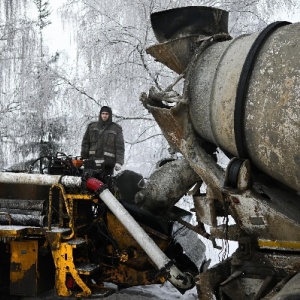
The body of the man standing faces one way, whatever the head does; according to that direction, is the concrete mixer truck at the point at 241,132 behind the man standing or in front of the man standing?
in front

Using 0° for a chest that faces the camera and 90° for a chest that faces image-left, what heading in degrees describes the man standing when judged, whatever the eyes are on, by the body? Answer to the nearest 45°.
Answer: approximately 0°
